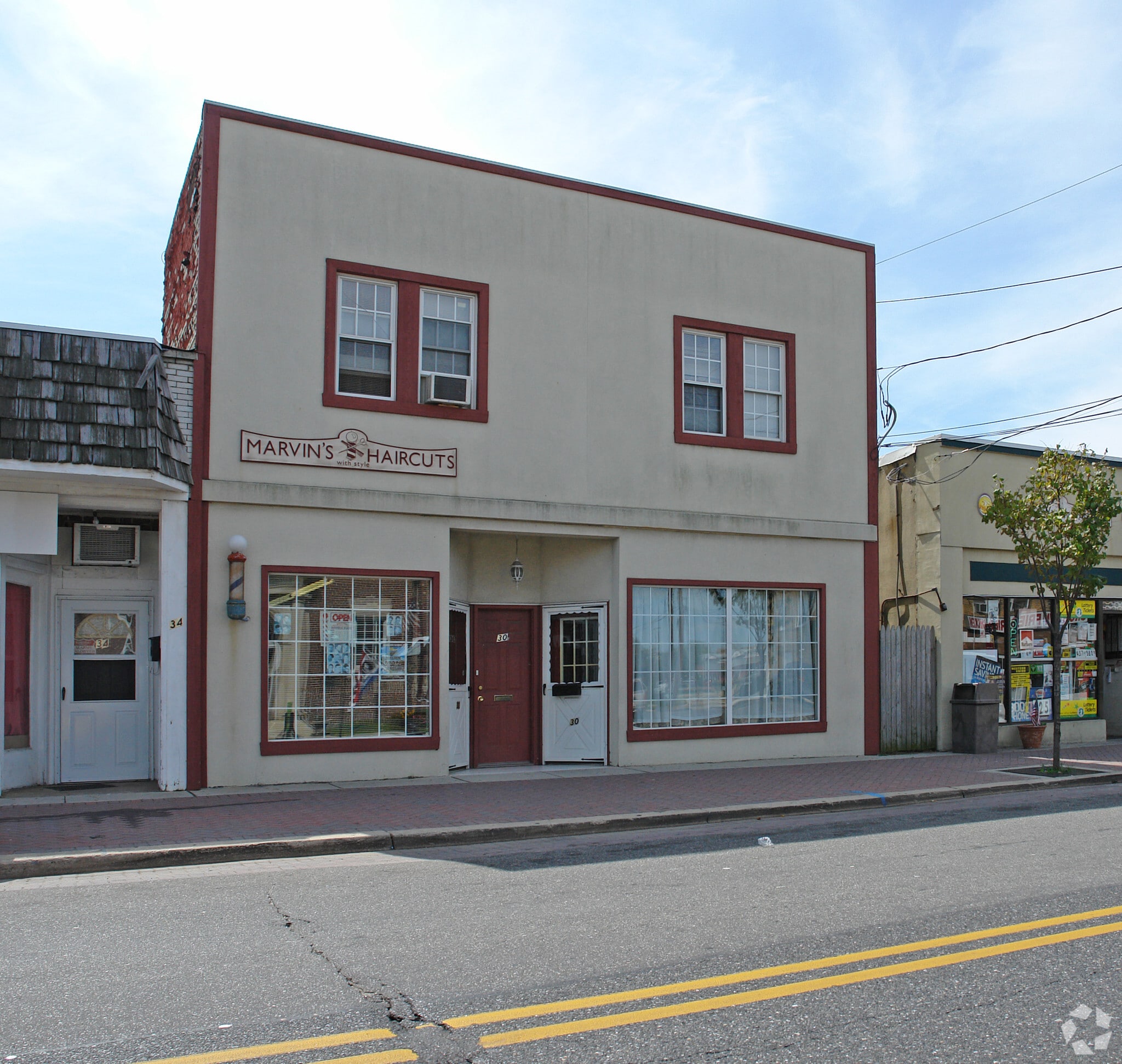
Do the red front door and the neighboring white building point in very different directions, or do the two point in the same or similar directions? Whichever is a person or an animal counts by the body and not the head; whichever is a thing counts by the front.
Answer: same or similar directions

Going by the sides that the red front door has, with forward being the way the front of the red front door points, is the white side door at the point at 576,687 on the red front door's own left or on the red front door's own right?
on the red front door's own left

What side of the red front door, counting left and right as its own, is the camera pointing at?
front

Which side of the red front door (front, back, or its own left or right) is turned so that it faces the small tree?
left

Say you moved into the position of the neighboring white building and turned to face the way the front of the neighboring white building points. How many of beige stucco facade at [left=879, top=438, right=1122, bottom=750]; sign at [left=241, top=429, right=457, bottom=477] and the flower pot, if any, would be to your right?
0

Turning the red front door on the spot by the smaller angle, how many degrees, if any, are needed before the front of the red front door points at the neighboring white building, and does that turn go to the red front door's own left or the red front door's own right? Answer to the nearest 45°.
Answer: approximately 45° to the red front door's own right

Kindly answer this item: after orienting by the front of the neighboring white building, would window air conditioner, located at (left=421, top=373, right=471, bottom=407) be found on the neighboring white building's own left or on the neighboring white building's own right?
on the neighboring white building's own left

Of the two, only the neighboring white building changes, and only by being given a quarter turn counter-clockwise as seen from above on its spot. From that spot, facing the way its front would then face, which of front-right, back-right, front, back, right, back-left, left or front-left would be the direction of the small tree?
front

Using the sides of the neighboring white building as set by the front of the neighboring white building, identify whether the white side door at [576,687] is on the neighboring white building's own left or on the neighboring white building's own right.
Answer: on the neighboring white building's own left

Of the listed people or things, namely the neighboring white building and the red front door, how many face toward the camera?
2

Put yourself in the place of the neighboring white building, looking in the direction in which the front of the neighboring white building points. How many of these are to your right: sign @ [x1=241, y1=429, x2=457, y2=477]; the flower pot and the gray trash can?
0

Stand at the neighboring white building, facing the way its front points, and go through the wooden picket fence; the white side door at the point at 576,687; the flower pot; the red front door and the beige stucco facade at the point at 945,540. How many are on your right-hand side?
0

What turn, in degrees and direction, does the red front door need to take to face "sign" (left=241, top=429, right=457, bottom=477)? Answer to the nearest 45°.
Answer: approximately 45° to its right

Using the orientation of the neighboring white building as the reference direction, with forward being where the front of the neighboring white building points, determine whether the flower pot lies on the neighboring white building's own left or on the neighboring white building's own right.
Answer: on the neighboring white building's own left

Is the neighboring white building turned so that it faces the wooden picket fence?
no

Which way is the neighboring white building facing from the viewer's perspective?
toward the camera

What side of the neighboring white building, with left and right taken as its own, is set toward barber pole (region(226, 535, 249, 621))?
left
